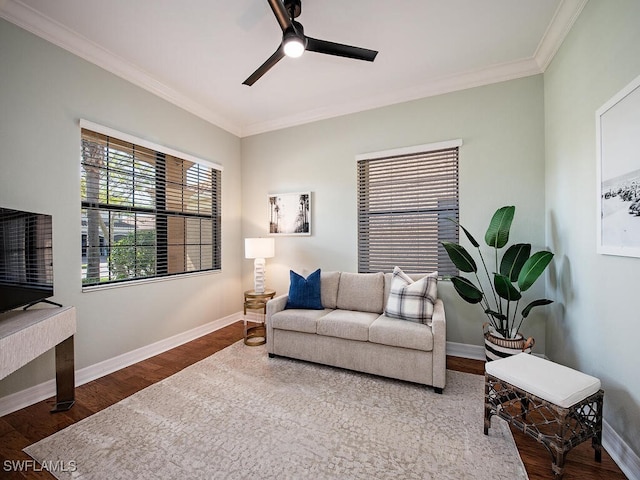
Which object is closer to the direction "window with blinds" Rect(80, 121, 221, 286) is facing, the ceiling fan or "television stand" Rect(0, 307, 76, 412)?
the ceiling fan

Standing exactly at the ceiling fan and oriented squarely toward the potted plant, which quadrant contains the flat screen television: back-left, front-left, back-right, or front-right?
back-left

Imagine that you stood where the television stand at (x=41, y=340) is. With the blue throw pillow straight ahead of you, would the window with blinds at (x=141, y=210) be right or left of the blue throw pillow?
left

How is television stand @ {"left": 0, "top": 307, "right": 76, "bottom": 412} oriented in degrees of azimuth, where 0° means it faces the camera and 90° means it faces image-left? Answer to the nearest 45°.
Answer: approximately 315°

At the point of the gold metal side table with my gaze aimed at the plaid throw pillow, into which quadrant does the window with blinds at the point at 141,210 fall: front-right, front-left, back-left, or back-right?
back-right

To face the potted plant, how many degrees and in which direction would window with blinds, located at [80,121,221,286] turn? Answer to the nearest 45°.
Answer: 0° — it already faces it

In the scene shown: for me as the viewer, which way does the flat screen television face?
facing the viewer and to the right of the viewer

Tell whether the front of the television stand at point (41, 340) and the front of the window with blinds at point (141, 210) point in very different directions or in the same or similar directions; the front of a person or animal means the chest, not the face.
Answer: same or similar directions

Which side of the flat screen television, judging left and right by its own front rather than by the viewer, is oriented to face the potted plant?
front

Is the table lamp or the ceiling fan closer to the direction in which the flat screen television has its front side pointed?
the ceiling fan

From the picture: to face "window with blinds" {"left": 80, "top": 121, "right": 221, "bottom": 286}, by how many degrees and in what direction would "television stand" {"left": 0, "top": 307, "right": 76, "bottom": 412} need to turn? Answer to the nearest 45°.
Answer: approximately 90° to its left

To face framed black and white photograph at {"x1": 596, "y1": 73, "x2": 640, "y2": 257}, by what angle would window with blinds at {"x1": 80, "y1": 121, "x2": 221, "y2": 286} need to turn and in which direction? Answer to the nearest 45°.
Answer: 0° — it already faces it

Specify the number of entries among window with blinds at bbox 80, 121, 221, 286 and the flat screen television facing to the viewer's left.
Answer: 0

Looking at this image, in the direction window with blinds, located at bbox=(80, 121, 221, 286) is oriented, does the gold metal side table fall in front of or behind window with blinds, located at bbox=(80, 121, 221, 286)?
in front

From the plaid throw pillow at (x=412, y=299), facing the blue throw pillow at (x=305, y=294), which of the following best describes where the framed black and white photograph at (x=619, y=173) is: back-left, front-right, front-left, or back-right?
back-left

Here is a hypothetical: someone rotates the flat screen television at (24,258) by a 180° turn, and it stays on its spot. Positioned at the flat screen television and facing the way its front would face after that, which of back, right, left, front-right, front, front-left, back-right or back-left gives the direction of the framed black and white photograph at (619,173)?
back

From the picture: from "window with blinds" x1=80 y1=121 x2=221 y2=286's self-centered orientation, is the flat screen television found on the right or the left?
on its right
